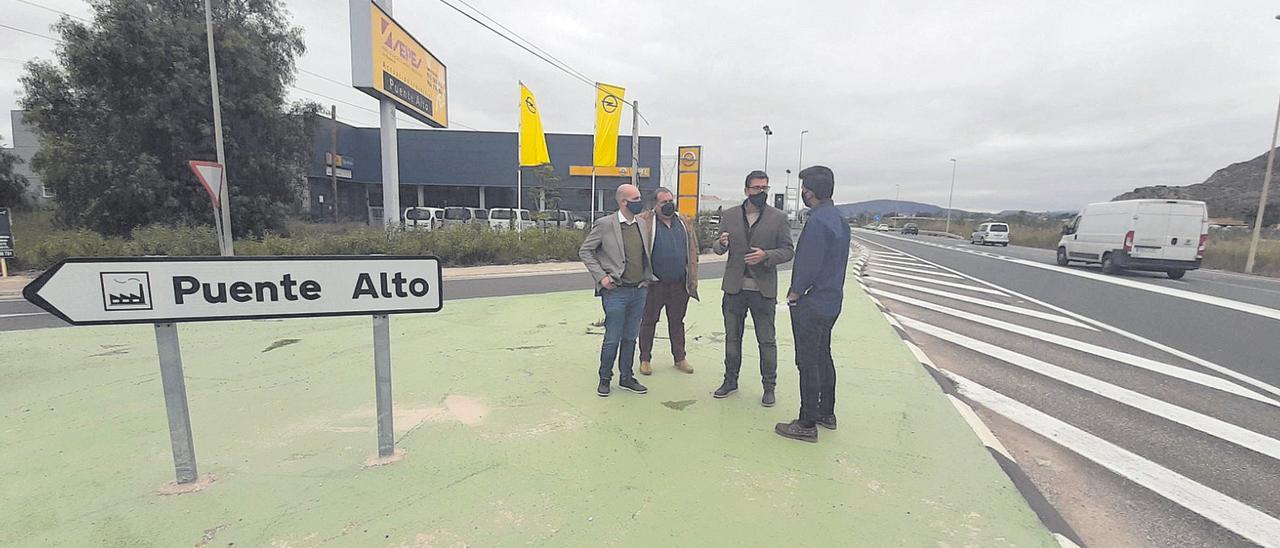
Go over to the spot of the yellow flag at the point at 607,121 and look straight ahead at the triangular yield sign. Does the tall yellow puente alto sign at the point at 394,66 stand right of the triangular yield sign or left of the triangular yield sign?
right

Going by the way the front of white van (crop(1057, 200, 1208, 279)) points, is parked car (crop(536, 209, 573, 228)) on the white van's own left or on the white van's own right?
on the white van's own left

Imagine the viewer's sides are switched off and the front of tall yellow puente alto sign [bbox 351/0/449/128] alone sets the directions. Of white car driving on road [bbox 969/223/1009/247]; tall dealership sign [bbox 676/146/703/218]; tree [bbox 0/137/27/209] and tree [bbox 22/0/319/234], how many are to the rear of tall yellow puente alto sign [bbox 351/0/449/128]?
2

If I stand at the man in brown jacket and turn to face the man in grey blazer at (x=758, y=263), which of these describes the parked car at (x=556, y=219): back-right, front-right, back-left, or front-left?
back-left

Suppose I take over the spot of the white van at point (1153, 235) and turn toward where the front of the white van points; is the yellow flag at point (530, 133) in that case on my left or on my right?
on my left

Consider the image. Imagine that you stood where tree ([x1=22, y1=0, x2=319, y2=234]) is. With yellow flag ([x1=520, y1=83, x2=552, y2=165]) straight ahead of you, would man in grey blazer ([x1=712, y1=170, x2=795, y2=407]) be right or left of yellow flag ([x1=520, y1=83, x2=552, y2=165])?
right

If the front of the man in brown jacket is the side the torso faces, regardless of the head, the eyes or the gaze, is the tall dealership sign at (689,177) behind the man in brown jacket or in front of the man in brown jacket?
behind

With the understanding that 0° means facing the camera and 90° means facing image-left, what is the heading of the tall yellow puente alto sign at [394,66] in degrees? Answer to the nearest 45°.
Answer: approximately 315°

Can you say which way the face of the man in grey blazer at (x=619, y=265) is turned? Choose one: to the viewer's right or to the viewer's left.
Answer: to the viewer's right

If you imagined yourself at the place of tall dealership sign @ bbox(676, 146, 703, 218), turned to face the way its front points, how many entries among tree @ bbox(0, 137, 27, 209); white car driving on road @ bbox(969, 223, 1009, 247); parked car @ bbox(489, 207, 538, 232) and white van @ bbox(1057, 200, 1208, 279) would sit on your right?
2

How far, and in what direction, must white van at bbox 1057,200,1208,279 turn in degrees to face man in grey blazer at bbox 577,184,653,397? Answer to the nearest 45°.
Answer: approximately 135° to its left

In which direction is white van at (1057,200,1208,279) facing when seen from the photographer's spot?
facing away from the viewer and to the left of the viewer
